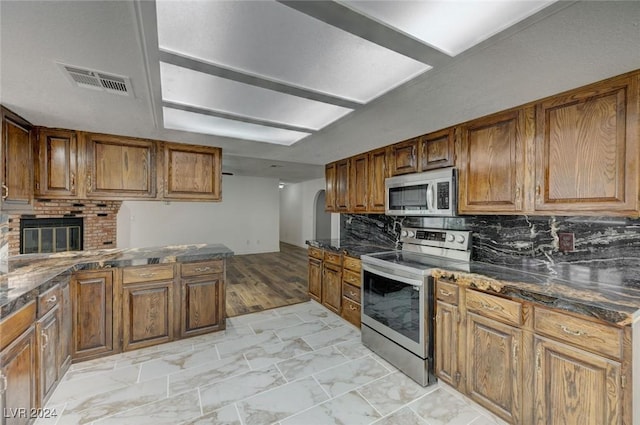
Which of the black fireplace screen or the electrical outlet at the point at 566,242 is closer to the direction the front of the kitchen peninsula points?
the electrical outlet

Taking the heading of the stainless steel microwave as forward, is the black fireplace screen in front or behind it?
in front

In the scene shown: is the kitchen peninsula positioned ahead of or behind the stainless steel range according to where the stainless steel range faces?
ahead

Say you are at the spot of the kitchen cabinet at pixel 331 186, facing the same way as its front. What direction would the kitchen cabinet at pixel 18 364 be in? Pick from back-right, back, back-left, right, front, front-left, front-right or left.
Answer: front

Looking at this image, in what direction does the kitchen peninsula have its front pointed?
toward the camera

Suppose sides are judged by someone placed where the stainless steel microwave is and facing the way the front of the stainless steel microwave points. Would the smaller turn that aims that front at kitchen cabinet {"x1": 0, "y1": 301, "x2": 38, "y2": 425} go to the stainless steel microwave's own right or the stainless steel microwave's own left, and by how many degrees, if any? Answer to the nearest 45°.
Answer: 0° — it already faces it

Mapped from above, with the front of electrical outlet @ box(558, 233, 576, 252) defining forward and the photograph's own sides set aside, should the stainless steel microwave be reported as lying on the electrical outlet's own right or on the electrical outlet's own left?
on the electrical outlet's own right

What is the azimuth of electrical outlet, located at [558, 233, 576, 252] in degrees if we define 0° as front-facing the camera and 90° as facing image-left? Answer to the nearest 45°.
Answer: approximately 0°

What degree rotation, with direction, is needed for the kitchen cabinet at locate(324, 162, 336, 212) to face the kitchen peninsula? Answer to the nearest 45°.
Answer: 0° — it already faces it

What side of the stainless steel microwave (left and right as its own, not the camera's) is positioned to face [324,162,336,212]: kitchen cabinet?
right

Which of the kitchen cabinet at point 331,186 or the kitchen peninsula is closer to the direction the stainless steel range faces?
the kitchen peninsula

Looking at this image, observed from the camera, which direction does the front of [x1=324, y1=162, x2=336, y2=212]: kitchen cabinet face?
facing the viewer and to the left of the viewer

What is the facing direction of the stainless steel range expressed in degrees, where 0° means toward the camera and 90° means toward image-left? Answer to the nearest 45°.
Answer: approximately 45°

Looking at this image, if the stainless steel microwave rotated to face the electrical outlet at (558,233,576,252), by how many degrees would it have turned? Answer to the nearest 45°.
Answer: approximately 135° to its left

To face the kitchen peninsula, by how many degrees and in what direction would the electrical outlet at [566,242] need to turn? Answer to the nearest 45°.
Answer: approximately 45° to its right

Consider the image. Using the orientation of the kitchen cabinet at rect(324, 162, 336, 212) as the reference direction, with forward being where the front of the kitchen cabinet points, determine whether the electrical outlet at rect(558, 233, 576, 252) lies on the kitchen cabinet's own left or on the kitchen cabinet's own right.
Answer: on the kitchen cabinet's own left

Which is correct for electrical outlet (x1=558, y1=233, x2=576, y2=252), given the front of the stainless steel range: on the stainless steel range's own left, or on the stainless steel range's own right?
on the stainless steel range's own left

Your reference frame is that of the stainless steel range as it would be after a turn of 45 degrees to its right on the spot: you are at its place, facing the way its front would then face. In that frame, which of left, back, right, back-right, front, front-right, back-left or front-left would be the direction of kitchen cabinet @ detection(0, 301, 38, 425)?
front-left
